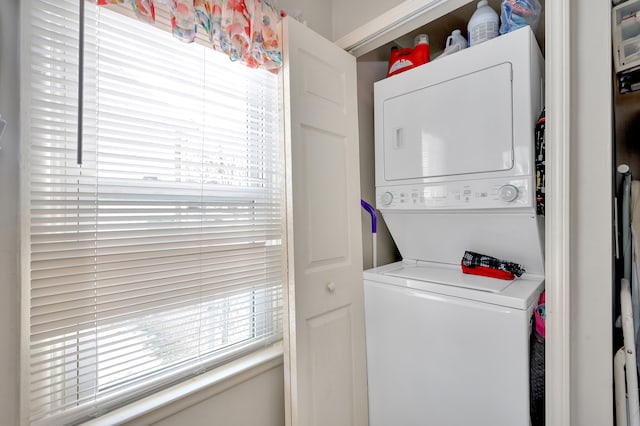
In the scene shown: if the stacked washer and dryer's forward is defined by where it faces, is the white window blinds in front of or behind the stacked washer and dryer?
in front

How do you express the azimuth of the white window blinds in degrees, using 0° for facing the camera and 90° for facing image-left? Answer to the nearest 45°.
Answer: approximately 315°

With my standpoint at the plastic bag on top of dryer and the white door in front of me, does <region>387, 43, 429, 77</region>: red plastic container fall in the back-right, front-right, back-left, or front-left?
front-right

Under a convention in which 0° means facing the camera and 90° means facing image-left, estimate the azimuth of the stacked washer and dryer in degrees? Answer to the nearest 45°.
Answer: approximately 45°

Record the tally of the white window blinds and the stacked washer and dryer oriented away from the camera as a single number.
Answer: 0
